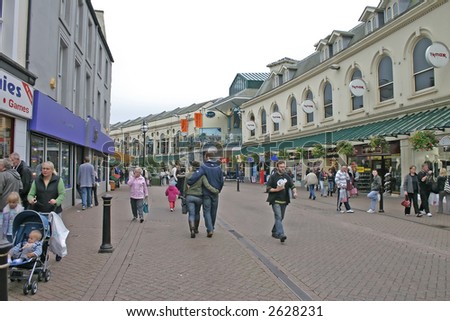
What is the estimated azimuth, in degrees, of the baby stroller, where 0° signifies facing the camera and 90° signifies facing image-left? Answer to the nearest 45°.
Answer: approximately 45°

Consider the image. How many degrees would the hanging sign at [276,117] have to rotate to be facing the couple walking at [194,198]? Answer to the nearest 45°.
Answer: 0° — it already faces them

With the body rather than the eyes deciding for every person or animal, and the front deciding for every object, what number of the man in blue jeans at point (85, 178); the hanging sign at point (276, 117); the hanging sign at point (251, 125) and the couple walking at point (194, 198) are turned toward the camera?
2

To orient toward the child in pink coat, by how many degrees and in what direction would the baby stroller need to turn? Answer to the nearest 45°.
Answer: approximately 180°

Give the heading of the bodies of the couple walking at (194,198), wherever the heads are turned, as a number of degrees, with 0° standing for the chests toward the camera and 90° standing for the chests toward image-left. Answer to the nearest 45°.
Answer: approximately 180°

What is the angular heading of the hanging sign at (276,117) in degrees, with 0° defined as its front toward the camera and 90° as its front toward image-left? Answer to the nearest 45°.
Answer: approximately 0°

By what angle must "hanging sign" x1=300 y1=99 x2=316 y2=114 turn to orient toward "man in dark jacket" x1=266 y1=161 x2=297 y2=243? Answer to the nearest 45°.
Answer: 0° — it already faces them
